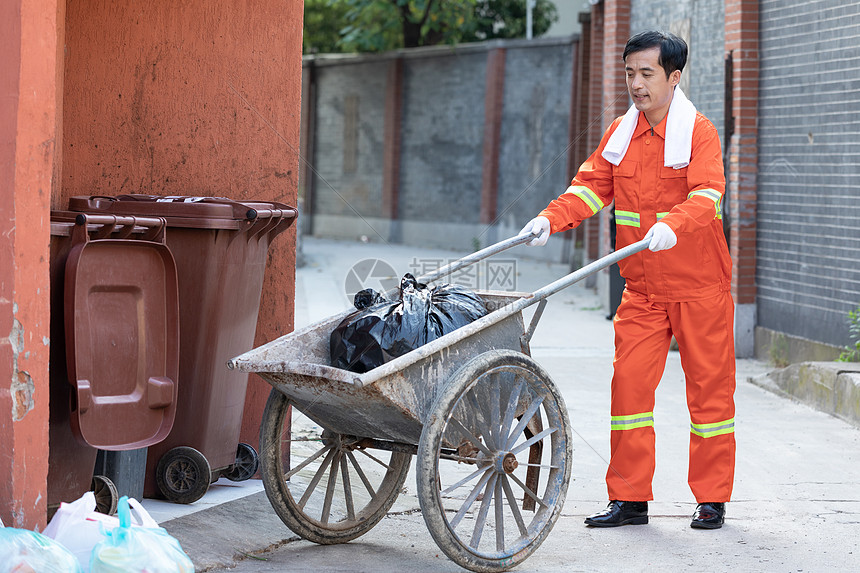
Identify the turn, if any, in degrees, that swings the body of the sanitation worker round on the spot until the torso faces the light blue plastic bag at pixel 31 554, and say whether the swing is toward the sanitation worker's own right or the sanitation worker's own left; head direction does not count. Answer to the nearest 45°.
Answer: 0° — they already face it

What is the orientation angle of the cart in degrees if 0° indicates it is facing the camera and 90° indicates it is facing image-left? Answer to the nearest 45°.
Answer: approximately 45°

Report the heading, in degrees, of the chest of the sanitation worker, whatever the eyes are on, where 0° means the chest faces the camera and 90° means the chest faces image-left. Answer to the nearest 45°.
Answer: approximately 45°

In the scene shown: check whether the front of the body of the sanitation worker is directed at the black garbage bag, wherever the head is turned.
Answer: yes

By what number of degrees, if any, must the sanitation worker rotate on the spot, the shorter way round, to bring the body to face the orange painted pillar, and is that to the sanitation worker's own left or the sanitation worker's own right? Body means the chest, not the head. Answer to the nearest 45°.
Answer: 0° — they already face it
